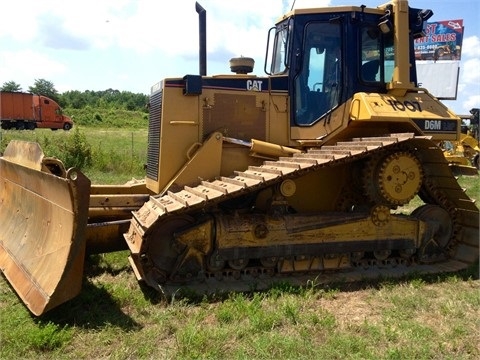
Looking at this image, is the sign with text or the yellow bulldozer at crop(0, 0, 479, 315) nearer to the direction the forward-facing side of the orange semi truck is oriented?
the sign with text

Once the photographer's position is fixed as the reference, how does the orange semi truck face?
facing to the right of the viewer

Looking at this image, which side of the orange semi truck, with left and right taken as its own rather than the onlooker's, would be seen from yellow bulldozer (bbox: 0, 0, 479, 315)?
right

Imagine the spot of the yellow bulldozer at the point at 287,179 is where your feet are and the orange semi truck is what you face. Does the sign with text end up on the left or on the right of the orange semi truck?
right

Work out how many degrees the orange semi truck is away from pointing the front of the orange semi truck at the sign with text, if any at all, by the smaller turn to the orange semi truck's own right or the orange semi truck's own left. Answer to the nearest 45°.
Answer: approximately 45° to the orange semi truck's own right
